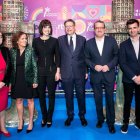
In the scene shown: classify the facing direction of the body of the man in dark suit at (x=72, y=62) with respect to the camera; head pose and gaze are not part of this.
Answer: toward the camera

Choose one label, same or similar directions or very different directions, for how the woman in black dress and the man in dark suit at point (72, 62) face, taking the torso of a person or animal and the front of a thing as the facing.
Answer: same or similar directions

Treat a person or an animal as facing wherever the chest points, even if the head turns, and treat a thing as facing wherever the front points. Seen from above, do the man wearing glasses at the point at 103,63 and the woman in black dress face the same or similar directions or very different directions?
same or similar directions

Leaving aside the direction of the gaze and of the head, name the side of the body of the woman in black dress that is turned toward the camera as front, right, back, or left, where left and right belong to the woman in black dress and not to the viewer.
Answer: front

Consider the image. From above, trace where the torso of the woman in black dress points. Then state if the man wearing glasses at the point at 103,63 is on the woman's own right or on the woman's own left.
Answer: on the woman's own left

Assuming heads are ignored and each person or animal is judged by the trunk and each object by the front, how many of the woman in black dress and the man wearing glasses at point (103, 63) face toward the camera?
2

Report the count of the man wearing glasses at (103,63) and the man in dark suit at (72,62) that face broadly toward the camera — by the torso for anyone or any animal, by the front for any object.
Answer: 2

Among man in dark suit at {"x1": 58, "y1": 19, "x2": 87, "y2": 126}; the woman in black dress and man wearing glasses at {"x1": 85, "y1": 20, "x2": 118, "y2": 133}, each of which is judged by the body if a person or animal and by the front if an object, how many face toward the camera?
3

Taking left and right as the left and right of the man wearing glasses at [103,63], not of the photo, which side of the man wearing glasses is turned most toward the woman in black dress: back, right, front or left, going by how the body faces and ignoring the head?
right
